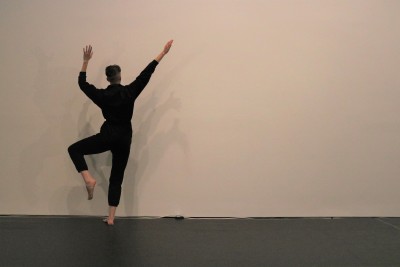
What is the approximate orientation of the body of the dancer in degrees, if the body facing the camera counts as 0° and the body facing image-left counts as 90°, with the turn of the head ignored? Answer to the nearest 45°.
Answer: approximately 180°
